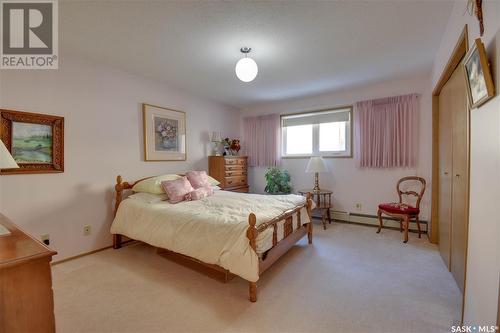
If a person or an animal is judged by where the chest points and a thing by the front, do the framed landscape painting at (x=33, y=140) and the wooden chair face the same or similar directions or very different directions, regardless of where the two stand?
very different directions

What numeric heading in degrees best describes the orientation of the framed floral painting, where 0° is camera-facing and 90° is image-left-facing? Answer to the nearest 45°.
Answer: approximately 315°

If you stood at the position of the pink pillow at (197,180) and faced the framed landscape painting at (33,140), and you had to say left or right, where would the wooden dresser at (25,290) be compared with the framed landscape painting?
left

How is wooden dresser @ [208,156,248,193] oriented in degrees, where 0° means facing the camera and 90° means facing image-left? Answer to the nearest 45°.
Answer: approximately 315°

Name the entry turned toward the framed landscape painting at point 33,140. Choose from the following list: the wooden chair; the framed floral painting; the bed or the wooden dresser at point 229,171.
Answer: the wooden chair

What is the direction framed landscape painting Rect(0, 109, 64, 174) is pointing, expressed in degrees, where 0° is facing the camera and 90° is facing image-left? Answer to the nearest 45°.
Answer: approximately 315°

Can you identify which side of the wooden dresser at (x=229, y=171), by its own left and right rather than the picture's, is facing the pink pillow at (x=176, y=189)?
right
